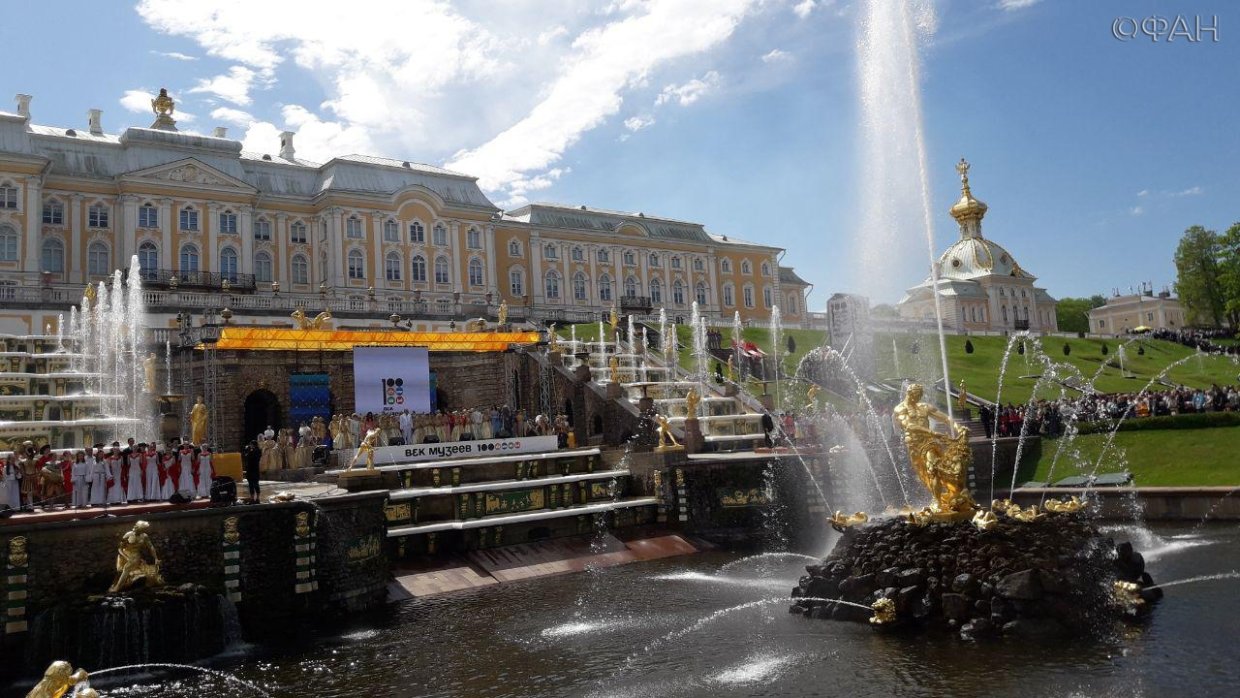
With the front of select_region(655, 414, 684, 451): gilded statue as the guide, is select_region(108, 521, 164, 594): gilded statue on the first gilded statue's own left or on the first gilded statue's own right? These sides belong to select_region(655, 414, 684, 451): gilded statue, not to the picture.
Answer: on the first gilded statue's own right

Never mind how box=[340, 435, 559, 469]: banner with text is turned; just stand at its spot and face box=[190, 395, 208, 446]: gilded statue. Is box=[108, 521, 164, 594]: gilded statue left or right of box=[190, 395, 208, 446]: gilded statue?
left

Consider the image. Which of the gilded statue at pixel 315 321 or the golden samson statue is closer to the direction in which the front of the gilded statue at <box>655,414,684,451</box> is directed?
the golden samson statue

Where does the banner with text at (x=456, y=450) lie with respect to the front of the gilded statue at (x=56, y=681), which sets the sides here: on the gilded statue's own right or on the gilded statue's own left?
on the gilded statue's own left

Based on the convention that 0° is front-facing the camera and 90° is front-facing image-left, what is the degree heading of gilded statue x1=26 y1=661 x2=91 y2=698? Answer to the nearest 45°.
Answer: approximately 270°

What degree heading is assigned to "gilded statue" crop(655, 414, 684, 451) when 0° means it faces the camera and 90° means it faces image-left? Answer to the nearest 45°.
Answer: approximately 315°

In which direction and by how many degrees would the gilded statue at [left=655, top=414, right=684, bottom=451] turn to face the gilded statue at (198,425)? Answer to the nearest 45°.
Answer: approximately 135° to its right

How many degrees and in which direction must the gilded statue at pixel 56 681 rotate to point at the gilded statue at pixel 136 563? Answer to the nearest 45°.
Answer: approximately 90° to its left

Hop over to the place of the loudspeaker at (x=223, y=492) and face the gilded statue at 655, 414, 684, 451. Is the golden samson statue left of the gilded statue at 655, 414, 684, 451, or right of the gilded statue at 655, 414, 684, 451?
right

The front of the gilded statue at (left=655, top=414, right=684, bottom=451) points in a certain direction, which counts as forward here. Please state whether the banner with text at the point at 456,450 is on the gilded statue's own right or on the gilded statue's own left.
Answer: on the gilded statue's own right

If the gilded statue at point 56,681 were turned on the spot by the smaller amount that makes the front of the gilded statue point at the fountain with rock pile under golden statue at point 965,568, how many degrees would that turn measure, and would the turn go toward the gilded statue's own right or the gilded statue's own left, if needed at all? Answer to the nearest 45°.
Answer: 0° — it already faces it
